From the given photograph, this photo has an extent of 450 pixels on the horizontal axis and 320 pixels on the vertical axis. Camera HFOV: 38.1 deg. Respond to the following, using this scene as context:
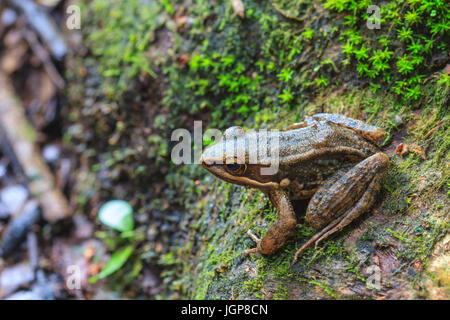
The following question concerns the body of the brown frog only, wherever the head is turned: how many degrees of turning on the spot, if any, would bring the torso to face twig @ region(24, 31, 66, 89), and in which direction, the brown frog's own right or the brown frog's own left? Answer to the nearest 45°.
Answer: approximately 45° to the brown frog's own right

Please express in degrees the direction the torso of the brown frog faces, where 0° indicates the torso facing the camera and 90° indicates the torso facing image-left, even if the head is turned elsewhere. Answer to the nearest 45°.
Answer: approximately 90°
